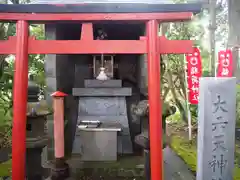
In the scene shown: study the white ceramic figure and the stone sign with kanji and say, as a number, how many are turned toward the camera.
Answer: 2

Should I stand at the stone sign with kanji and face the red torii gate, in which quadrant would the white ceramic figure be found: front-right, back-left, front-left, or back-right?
front-right

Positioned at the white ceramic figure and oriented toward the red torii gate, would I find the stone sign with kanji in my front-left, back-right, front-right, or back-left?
front-left

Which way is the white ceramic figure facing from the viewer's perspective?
toward the camera

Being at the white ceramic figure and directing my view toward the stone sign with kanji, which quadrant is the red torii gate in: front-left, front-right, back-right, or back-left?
front-right

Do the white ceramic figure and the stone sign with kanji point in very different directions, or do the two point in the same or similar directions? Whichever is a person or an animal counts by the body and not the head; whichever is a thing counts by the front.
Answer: same or similar directions

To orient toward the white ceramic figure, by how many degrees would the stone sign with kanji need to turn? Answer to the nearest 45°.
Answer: approximately 135° to its right

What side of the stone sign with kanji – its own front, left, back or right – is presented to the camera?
front

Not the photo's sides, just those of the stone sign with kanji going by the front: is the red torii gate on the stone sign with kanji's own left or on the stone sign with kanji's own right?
on the stone sign with kanji's own right

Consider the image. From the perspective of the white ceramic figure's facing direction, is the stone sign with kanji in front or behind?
in front

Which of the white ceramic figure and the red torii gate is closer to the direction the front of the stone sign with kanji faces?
the red torii gate

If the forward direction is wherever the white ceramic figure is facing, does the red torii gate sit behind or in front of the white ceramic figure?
in front
